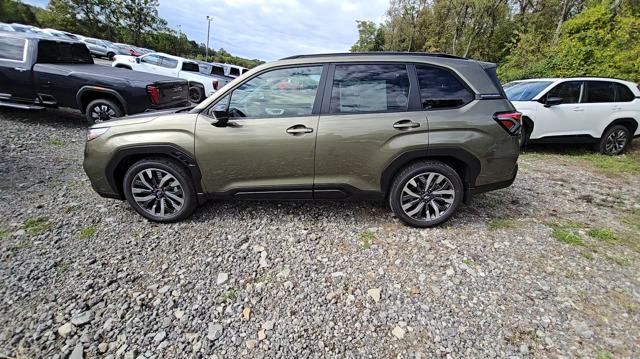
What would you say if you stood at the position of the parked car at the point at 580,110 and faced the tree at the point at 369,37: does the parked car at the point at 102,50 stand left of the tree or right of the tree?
left

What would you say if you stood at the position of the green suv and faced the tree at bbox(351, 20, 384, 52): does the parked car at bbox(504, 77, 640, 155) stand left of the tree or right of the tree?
right

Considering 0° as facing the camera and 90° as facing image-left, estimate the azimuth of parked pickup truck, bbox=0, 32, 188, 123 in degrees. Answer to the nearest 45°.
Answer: approximately 135°

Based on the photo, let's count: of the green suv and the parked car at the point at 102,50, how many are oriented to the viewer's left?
1

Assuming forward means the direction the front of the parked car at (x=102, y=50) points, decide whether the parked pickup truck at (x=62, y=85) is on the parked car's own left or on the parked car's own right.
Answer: on the parked car's own right

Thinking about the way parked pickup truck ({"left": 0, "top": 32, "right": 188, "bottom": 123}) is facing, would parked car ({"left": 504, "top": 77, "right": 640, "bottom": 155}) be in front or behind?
behind

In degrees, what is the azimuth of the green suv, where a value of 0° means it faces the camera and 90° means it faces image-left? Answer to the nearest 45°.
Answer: approximately 90°
